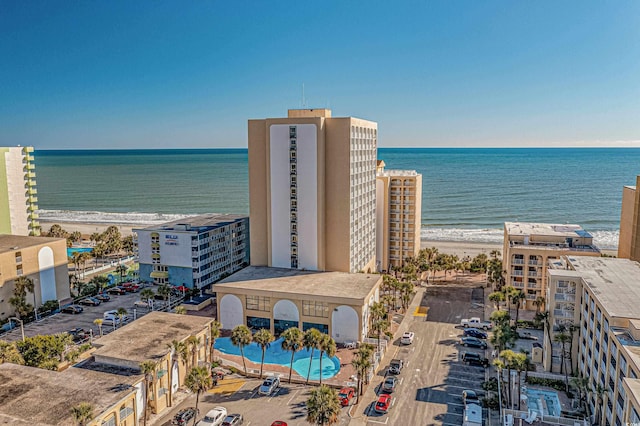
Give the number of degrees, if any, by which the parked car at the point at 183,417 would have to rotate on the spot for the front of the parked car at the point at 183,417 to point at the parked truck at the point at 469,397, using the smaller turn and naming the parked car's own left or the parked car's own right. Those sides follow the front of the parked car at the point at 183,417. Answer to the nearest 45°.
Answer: approximately 45° to the parked car's own right

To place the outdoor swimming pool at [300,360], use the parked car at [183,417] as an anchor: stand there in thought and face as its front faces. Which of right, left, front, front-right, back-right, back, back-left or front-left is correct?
front

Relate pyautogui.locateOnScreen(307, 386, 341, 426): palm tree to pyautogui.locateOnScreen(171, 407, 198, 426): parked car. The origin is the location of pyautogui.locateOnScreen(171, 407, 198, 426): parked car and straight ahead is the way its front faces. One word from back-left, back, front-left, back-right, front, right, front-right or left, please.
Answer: right

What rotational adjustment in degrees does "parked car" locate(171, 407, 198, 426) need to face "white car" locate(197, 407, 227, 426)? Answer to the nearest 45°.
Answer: approximately 90° to its right

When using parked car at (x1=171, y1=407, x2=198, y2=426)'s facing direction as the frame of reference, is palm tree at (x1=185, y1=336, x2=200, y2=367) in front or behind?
in front

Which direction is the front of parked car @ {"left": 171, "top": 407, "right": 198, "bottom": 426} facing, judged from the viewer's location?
facing away from the viewer and to the right of the viewer

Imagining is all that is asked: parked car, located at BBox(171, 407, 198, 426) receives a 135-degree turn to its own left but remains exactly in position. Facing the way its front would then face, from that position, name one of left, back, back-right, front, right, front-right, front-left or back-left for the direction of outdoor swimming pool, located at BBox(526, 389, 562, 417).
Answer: back

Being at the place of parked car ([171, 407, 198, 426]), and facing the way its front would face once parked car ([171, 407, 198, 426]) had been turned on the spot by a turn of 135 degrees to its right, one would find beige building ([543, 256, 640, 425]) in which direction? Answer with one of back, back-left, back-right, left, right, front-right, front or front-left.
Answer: left

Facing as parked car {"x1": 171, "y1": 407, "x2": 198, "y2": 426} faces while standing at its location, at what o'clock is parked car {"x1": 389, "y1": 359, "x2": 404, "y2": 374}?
parked car {"x1": 389, "y1": 359, "x2": 404, "y2": 374} is roughly at 1 o'clock from parked car {"x1": 171, "y1": 407, "x2": 198, "y2": 426}.

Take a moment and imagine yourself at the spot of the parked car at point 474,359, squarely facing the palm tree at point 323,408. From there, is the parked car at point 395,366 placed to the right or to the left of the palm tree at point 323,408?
right

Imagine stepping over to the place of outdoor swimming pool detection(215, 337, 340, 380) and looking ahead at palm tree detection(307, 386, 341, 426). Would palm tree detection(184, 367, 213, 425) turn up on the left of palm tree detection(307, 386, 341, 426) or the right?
right

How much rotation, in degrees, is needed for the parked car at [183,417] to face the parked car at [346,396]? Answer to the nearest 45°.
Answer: approximately 45° to its right

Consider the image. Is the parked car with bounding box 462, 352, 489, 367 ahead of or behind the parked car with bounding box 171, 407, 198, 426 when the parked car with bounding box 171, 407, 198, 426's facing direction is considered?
ahead

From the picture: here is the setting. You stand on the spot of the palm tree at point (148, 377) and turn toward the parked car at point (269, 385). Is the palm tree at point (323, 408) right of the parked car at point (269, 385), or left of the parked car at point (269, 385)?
right
